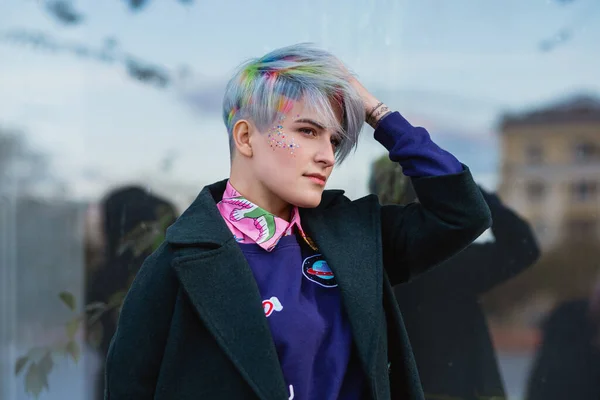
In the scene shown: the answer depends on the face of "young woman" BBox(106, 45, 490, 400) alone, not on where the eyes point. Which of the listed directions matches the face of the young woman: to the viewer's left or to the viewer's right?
to the viewer's right

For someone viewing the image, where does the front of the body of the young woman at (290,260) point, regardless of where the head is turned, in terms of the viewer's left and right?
facing the viewer and to the right of the viewer
